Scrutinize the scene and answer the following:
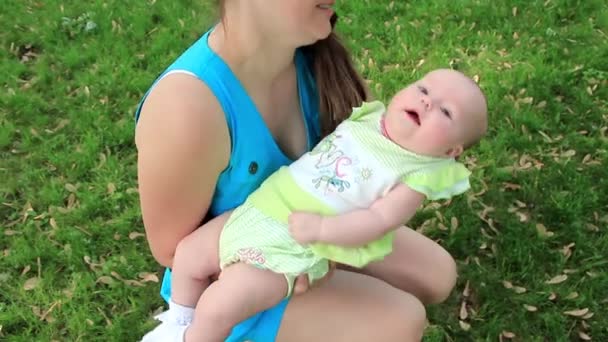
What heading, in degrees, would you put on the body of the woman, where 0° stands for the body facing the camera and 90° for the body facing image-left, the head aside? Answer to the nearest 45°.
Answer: approximately 315°

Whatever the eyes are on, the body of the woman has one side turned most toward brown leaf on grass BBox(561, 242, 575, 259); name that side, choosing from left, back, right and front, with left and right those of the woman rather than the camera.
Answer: left

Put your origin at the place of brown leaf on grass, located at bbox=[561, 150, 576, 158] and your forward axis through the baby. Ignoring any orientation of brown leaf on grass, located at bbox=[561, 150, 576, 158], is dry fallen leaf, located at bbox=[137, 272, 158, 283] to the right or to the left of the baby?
right

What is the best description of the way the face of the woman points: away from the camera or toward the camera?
toward the camera

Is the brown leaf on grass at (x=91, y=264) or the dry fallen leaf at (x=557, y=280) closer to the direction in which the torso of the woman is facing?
the dry fallen leaf

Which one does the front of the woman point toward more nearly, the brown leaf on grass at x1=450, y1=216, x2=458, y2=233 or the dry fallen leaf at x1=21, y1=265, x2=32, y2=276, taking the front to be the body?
the brown leaf on grass

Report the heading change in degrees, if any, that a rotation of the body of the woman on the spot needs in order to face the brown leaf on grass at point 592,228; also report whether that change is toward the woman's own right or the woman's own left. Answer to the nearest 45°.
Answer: approximately 90° to the woman's own left

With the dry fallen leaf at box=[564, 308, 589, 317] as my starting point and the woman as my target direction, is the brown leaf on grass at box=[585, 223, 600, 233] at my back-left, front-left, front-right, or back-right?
back-right

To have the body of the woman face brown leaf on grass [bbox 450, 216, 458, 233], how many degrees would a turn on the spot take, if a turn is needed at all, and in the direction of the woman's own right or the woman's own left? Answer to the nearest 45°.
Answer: approximately 90° to the woman's own left
